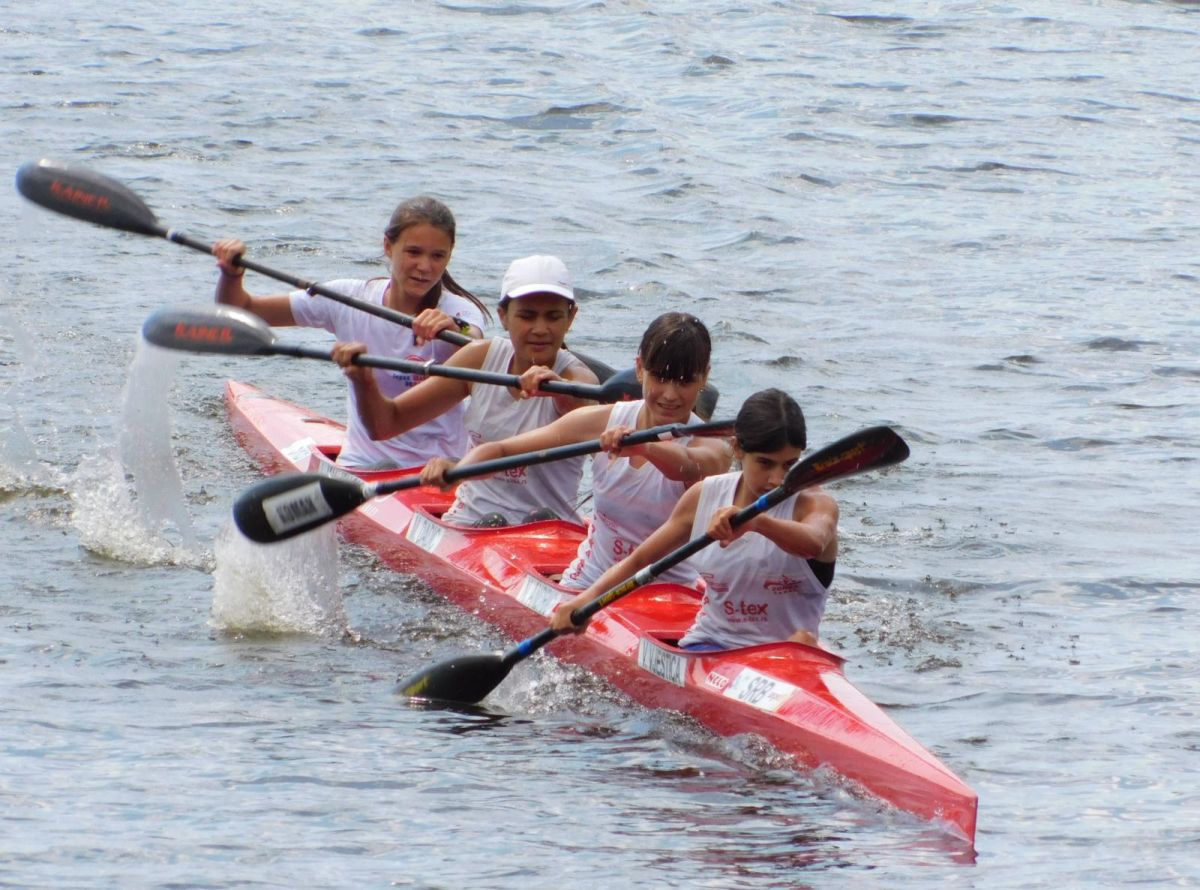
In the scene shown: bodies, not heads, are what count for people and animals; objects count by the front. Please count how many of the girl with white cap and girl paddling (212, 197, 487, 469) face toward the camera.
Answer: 2

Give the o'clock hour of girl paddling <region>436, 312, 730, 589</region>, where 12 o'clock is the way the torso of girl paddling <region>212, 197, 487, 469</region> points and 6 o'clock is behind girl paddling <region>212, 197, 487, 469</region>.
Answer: girl paddling <region>436, 312, 730, 589</region> is roughly at 11 o'clock from girl paddling <region>212, 197, 487, 469</region>.

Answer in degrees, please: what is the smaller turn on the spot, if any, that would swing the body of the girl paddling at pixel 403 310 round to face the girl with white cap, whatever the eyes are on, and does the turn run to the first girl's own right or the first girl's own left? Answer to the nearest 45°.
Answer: approximately 45° to the first girl's own left

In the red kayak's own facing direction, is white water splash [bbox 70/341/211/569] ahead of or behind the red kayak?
behind

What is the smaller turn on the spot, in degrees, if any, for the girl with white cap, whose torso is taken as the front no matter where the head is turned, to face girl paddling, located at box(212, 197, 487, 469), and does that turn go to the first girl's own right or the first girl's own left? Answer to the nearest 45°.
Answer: approximately 135° to the first girl's own right

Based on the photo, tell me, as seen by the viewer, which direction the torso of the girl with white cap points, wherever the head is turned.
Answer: toward the camera

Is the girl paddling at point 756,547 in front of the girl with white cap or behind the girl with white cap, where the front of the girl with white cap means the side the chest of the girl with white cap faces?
in front

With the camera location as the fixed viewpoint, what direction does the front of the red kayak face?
facing the viewer and to the right of the viewer

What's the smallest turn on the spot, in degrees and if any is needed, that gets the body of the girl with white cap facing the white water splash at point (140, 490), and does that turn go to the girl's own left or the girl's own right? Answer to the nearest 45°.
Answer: approximately 135° to the girl's own right

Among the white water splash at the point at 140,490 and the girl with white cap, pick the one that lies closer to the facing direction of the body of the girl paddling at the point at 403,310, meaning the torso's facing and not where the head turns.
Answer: the girl with white cap

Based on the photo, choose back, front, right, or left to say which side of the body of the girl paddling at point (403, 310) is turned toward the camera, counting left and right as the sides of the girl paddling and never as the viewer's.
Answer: front
